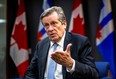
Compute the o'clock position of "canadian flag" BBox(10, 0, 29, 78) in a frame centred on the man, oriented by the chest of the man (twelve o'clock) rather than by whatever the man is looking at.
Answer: The canadian flag is roughly at 4 o'clock from the man.

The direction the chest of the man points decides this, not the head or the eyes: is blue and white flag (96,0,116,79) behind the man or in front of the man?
behind

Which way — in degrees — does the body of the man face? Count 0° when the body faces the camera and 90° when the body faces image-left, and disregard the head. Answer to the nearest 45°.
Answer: approximately 45°
